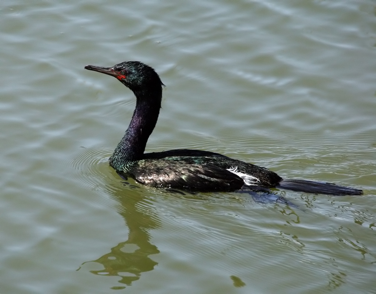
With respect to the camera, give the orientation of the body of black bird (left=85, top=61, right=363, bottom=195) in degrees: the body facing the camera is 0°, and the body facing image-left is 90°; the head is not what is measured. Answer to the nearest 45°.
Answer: approximately 90°
